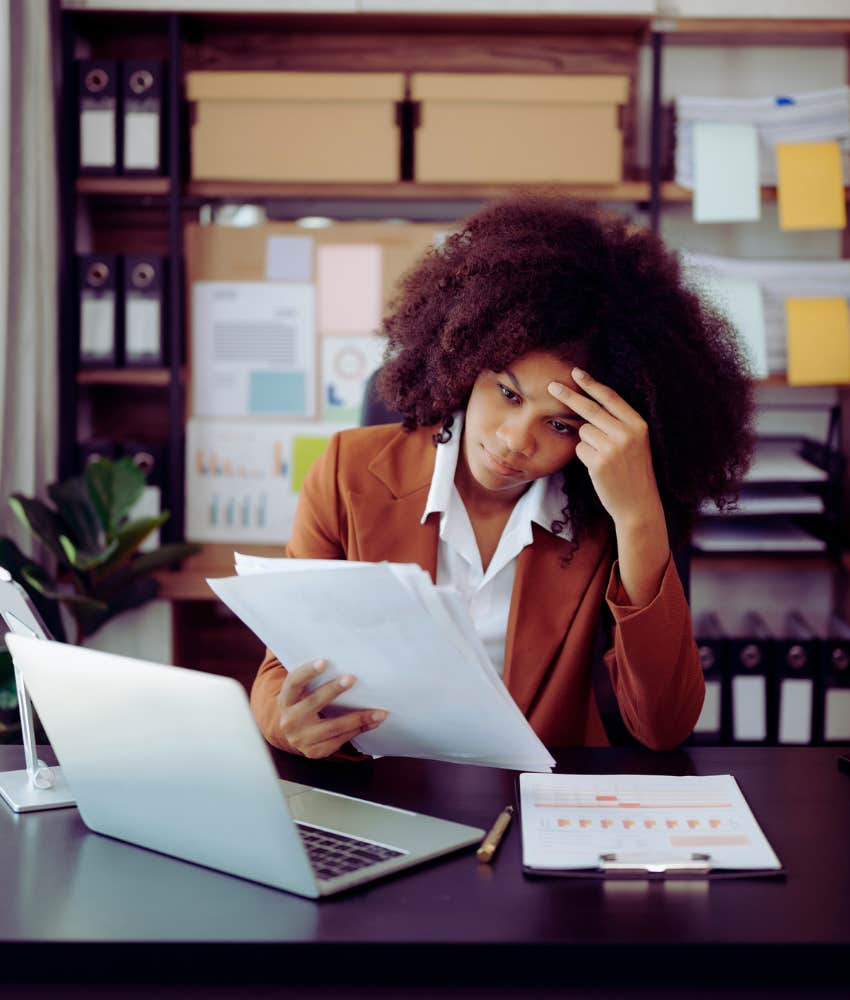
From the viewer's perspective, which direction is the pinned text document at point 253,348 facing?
toward the camera

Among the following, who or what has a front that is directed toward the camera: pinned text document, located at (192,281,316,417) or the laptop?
the pinned text document

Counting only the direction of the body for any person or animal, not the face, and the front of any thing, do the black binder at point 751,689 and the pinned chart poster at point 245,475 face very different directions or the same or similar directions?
same or similar directions

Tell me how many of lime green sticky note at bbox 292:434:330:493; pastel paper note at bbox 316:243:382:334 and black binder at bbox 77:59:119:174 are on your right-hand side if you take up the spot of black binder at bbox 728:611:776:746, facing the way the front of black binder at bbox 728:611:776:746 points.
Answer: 3

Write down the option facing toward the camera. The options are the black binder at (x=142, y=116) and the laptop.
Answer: the black binder

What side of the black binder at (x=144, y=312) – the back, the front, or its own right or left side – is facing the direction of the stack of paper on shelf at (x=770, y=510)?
left

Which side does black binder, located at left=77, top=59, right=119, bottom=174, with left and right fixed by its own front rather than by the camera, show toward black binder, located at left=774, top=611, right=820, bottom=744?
left

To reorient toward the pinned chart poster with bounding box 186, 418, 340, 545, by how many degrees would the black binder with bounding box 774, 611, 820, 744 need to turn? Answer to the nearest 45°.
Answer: approximately 90° to its right

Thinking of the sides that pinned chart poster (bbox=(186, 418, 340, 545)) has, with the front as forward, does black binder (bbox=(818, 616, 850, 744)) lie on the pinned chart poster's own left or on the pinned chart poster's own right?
on the pinned chart poster's own left

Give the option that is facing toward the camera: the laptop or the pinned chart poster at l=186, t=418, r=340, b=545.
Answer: the pinned chart poster

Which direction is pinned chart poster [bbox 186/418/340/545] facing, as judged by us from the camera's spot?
facing the viewer

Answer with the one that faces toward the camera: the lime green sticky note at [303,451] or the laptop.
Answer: the lime green sticky note

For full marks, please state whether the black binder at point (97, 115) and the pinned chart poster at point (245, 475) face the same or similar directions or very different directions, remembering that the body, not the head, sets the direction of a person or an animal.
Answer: same or similar directions

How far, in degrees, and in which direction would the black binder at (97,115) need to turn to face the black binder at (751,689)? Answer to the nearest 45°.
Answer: approximately 90° to its left

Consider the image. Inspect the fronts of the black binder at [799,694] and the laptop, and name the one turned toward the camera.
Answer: the black binder

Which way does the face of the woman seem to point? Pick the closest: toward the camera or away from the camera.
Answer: toward the camera

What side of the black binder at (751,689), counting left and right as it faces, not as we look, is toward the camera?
front
